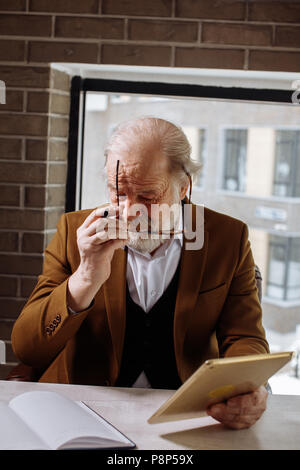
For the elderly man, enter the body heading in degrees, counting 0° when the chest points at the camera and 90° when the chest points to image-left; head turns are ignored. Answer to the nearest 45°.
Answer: approximately 0°

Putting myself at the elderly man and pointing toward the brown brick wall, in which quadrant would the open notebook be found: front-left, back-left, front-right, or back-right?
back-left

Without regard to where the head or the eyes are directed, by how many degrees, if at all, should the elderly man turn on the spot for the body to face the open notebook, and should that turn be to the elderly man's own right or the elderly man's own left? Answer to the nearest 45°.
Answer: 0° — they already face it
